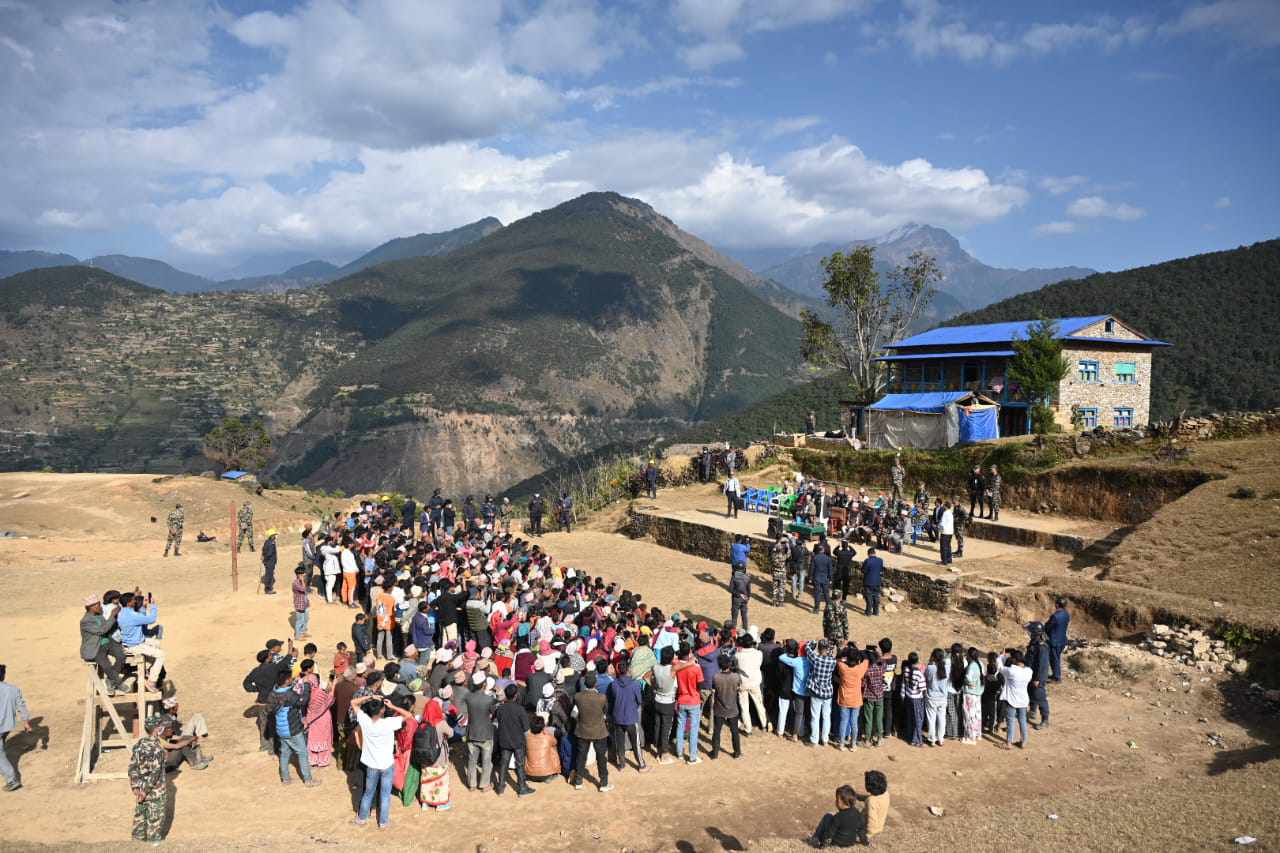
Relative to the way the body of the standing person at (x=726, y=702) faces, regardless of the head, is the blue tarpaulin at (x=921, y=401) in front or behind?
in front

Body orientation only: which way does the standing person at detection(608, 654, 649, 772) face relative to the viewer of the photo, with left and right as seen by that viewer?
facing away from the viewer

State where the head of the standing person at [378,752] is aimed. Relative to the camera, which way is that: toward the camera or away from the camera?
away from the camera

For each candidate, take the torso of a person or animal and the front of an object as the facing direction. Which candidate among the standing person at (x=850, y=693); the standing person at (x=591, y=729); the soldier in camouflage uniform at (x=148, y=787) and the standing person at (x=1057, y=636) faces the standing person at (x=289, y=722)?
the soldier in camouflage uniform

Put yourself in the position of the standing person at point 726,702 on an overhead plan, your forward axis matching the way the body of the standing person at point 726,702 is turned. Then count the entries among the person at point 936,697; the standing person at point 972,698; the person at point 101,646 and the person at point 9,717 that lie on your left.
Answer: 2

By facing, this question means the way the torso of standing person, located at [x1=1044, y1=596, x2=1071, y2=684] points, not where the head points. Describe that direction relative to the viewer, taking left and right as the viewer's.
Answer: facing away from the viewer and to the left of the viewer

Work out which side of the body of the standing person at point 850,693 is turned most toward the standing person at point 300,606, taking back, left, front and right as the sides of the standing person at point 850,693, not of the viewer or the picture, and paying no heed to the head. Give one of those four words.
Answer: left

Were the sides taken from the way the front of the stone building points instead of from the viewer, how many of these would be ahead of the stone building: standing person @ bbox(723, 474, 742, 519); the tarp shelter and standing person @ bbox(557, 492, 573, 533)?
3

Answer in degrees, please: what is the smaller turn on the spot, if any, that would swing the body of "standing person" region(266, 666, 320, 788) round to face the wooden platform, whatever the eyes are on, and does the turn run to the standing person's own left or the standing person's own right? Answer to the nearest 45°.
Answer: approximately 90° to the standing person's own left

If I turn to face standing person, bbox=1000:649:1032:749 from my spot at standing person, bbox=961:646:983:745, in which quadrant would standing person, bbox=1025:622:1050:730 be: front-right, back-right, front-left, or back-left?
front-left

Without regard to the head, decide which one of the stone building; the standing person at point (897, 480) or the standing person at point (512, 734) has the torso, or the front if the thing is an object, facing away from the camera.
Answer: the standing person at point (512, 734)

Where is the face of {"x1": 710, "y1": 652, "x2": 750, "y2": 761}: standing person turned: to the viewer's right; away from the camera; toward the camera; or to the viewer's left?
away from the camera

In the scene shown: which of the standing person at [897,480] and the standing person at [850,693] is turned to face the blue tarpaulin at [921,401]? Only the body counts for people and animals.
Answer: the standing person at [850,693]

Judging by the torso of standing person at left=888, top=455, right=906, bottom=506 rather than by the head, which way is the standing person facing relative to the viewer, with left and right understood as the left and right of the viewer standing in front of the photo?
facing the viewer and to the left of the viewer

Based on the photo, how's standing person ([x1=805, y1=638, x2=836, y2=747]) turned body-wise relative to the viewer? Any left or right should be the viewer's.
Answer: facing away from the viewer

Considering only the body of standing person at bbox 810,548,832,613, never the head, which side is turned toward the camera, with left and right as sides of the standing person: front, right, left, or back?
back

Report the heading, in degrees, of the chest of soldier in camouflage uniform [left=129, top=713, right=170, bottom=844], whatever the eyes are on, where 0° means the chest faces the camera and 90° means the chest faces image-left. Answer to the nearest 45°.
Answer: approximately 225°

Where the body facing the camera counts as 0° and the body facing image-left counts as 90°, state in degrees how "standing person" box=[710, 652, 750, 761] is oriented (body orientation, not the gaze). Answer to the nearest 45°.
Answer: approximately 180°

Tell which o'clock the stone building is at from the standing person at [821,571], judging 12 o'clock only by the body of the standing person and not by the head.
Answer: The stone building is roughly at 1 o'clock from the standing person.
